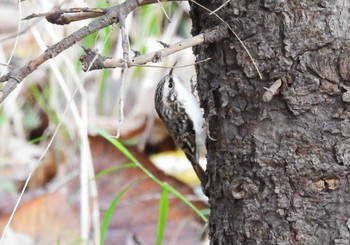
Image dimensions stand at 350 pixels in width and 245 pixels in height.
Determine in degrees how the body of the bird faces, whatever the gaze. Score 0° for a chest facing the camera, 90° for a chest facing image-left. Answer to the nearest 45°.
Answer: approximately 270°
